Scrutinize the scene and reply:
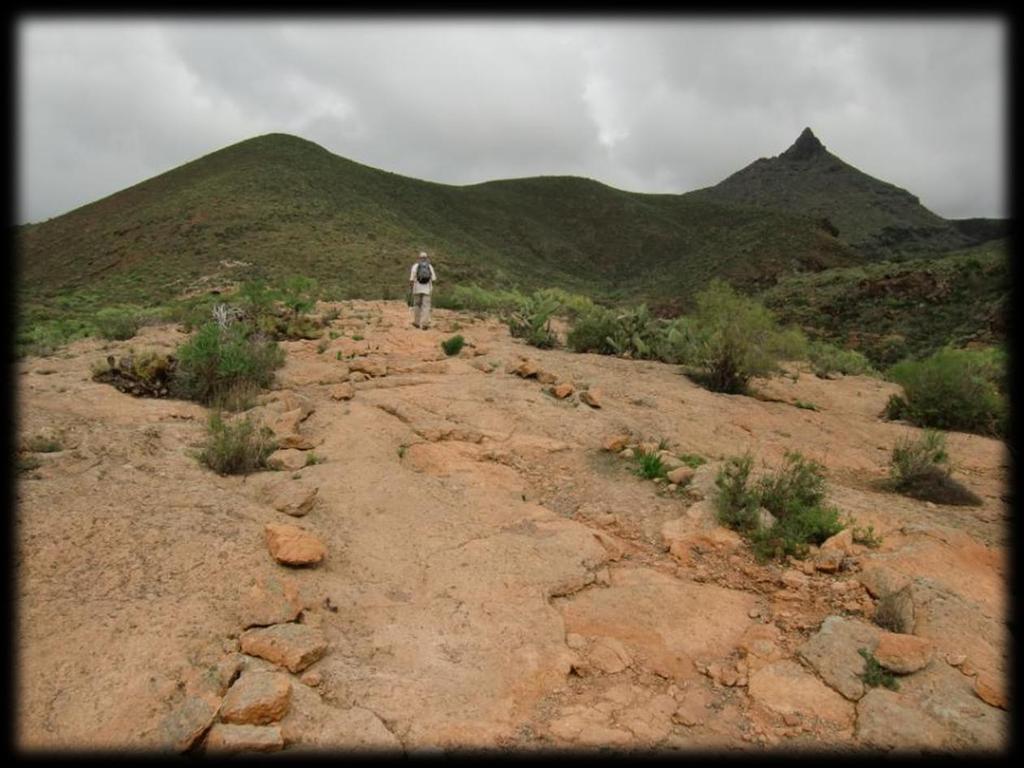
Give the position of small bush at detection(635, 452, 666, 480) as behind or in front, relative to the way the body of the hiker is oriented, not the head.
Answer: behind

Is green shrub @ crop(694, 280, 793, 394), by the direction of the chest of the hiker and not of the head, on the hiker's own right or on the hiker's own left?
on the hiker's own right

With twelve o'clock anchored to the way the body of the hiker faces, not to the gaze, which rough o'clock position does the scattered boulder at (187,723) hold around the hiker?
The scattered boulder is roughly at 6 o'clock from the hiker.

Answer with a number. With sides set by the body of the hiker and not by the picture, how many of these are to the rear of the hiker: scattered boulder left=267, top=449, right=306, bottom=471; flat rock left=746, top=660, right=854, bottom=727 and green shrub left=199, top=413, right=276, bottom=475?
3

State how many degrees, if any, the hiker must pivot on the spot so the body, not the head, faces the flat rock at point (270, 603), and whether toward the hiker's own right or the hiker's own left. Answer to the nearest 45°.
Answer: approximately 180°

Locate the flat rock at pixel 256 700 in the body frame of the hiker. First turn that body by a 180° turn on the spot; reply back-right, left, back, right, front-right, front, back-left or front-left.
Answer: front

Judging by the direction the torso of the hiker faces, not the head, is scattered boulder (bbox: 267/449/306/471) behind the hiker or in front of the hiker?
behind

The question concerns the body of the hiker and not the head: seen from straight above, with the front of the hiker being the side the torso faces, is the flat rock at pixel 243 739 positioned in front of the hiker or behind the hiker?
behind

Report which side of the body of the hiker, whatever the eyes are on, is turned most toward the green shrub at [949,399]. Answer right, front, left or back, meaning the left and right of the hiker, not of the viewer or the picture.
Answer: right

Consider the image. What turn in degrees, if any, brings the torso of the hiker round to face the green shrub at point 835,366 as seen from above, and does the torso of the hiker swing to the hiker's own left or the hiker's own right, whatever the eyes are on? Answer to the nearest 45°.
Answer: approximately 90° to the hiker's own right

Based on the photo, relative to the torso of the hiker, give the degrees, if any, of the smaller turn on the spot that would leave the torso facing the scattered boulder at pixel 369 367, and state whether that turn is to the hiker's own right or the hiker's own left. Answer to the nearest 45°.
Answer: approximately 180°

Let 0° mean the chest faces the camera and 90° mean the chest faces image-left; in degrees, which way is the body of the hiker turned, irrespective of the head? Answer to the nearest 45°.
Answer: approximately 180°
